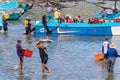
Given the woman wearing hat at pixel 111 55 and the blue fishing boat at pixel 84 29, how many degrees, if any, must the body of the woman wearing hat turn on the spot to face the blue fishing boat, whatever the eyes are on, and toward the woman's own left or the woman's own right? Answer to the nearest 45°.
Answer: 0° — they already face it
